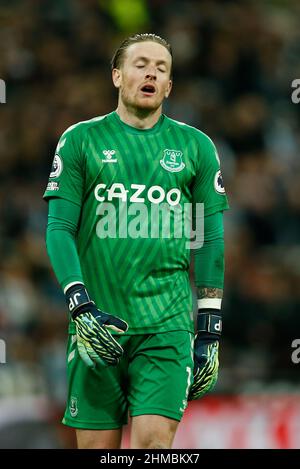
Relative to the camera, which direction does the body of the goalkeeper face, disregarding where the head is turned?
toward the camera
